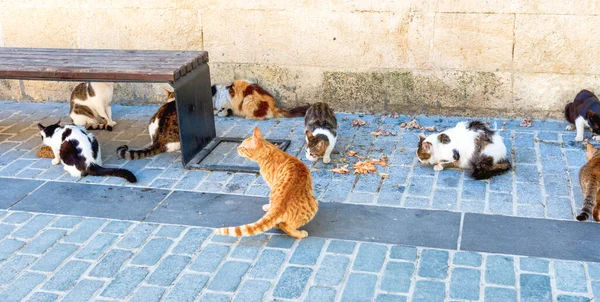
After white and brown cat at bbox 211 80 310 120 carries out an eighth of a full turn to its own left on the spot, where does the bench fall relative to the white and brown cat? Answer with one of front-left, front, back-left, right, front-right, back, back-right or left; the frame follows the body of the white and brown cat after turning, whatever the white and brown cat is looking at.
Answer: front

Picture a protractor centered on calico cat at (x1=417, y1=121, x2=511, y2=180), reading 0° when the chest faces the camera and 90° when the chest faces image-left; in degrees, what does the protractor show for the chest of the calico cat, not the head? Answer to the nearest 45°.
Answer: approximately 90°

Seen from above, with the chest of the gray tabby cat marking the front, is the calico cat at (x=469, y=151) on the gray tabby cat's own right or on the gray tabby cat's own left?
on the gray tabby cat's own left

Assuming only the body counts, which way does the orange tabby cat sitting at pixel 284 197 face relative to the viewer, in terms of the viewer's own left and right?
facing away from the viewer and to the left of the viewer

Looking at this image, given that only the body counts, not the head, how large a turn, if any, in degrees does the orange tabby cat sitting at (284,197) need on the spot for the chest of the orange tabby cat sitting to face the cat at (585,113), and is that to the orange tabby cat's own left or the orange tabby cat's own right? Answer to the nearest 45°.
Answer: approximately 90° to the orange tabby cat's own right

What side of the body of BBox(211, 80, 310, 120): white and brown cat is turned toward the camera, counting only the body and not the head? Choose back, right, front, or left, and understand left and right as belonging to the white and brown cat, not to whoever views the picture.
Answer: left

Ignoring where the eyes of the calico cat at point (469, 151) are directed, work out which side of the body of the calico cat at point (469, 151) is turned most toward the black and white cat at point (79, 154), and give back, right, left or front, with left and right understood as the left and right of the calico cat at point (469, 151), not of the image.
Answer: front

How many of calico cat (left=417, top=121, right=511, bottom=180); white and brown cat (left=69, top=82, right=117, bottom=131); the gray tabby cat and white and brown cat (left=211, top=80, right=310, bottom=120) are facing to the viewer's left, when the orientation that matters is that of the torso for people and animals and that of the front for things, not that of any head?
2

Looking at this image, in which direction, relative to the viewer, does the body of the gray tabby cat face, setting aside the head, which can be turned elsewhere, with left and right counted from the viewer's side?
facing the viewer

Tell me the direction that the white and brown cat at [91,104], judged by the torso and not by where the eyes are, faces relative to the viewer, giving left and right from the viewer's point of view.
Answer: facing to the right of the viewer

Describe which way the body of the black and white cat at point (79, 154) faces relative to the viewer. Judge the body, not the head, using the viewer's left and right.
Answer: facing away from the viewer and to the left of the viewer

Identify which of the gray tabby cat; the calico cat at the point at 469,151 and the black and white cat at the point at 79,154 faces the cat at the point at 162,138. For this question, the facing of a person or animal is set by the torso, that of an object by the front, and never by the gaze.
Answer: the calico cat at the point at 469,151

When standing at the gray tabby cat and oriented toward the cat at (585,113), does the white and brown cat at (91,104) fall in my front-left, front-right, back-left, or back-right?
back-left
